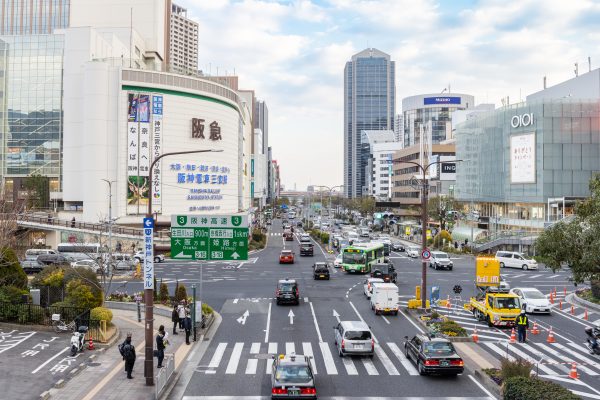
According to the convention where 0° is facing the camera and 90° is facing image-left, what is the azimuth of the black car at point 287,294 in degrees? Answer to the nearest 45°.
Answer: approximately 180°

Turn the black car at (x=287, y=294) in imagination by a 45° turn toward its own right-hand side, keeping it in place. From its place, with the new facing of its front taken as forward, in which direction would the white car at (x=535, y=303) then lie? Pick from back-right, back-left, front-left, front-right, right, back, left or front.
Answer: front-right

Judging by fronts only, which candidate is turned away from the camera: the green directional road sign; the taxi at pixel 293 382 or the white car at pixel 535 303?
the taxi

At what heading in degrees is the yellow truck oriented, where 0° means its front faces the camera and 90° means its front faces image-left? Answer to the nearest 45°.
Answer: approximately 315°

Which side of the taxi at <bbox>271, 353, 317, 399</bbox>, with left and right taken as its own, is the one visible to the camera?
back
